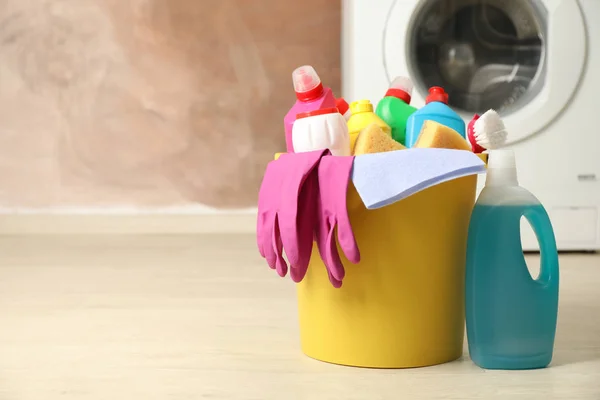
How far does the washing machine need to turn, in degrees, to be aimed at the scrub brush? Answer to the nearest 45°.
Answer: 0° — it already faces it

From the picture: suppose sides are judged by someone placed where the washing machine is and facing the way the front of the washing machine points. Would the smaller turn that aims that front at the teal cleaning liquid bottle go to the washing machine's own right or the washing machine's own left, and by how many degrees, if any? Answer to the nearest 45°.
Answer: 0° — it already faces it

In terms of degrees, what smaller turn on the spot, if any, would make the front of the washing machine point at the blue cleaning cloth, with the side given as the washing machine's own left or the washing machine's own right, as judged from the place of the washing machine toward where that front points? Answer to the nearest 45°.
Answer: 0° — it already faces it

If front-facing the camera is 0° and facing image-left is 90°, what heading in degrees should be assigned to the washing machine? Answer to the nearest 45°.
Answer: approximately 0°

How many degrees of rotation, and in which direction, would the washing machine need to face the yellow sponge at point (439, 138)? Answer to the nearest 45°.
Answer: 0° — it already faces it

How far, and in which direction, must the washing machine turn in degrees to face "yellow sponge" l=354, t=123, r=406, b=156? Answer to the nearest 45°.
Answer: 0° — it already faces it

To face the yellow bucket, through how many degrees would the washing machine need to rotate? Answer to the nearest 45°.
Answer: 0° — it already faces it
